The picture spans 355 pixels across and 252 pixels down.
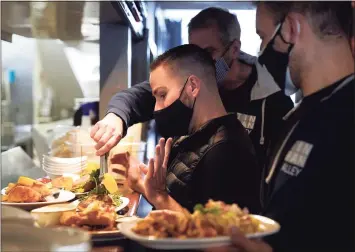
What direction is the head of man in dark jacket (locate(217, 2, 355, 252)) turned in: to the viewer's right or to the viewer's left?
to the viewer's left

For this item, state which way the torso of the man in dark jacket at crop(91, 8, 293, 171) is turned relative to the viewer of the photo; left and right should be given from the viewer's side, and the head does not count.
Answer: facing the viewer and to the left of the viewer

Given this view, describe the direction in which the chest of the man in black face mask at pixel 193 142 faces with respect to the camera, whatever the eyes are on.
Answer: to the viewer's left

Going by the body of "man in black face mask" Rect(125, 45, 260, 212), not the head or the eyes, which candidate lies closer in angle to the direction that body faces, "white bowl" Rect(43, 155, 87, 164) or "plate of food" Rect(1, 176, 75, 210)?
the plate of food

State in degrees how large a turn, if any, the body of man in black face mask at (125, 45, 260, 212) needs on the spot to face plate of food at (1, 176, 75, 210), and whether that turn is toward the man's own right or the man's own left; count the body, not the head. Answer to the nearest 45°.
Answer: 0° — they already face it

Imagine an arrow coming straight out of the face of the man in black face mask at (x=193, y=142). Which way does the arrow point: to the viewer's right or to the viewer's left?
to the viewer's left
